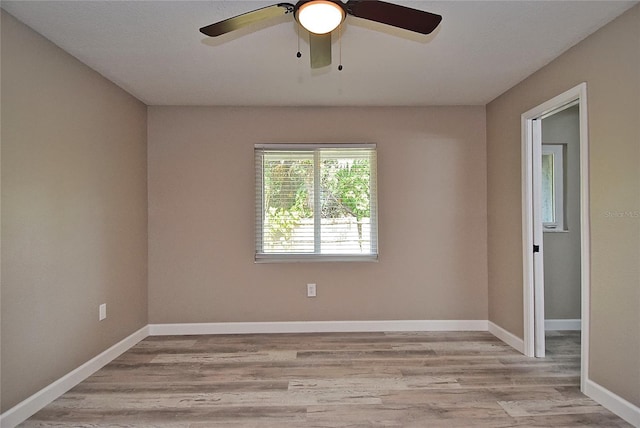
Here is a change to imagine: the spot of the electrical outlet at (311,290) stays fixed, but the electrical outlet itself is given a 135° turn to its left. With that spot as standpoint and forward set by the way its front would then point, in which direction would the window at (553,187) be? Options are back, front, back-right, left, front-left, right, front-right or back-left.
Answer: front-right

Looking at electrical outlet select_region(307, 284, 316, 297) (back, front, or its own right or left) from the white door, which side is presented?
left

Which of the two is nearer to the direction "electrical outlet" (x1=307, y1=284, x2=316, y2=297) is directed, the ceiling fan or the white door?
the ceiling fan

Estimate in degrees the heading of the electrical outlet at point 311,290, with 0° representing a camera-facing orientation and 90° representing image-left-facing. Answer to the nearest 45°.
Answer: approximately 0°

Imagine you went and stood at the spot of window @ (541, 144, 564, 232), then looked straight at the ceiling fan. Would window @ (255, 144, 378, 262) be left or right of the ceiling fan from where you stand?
right

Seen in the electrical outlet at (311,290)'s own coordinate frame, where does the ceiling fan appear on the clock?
The ceiling fan is roughly at 12 o'clock from the electrical outlet.
